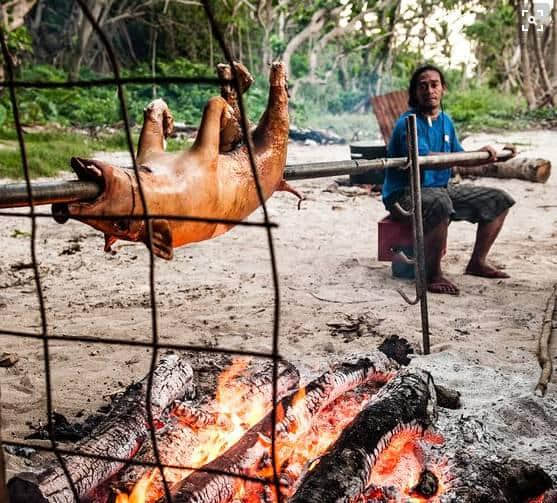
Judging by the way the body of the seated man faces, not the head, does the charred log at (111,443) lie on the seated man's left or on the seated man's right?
on the seated man's right

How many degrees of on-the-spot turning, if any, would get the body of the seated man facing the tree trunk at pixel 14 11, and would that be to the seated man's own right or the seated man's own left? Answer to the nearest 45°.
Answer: approximately 180°

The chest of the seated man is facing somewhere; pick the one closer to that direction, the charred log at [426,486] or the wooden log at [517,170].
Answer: the charred log

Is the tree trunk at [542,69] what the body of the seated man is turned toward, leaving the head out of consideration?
no

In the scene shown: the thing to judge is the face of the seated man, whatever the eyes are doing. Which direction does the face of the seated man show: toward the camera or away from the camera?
toward the camera

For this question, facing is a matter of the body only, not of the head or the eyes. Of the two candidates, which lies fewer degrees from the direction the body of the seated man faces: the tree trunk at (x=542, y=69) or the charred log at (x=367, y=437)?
the charred log

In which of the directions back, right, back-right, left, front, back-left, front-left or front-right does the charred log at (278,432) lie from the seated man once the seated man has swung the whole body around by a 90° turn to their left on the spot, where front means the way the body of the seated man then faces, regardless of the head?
back-right

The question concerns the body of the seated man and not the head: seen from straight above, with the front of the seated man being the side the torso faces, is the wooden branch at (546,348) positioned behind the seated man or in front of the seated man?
in front

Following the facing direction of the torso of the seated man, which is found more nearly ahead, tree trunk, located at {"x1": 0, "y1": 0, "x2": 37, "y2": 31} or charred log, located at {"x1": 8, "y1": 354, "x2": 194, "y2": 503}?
the charred log

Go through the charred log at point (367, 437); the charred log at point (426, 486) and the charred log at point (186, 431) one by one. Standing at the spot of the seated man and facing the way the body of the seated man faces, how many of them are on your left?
0

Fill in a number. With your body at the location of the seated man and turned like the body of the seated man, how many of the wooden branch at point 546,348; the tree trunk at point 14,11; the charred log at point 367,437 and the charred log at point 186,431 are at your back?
1

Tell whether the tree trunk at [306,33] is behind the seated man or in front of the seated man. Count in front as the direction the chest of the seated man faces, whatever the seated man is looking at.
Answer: behind

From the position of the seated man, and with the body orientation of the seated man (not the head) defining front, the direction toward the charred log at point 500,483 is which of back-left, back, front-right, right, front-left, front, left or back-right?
front-right

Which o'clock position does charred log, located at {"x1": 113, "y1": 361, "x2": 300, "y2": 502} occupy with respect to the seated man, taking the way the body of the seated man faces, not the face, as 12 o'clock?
The charred log is roughly at 2 o'clock from the seated man.

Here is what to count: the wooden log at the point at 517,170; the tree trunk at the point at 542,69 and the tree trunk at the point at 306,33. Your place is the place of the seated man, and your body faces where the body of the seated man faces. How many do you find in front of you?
0

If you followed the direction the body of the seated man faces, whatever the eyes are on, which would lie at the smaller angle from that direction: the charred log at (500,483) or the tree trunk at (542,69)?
the charred log

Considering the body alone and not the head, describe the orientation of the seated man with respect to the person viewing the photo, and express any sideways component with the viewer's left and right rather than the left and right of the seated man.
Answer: facing the viewer and to the right of the viewer

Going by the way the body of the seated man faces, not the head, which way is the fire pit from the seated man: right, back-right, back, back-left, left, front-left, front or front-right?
front-right
